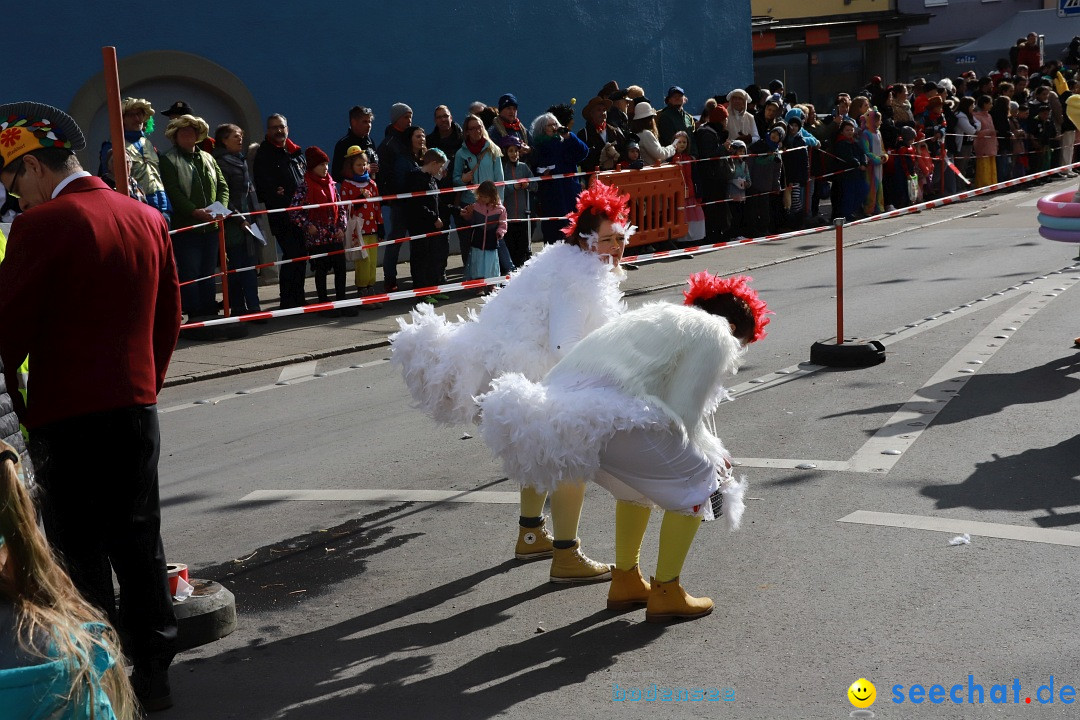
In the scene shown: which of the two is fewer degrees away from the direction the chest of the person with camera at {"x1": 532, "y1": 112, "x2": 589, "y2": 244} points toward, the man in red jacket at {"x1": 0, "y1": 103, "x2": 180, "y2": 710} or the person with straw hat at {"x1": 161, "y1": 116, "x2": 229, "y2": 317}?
the man in red jacket

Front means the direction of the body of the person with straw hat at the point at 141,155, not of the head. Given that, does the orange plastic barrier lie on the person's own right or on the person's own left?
on the person's own left

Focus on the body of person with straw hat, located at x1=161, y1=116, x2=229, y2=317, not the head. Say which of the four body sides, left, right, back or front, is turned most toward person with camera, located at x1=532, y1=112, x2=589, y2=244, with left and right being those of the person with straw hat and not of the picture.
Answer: left

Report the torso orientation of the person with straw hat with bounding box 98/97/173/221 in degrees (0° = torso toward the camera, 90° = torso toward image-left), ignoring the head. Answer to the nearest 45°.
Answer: approximately 315°
